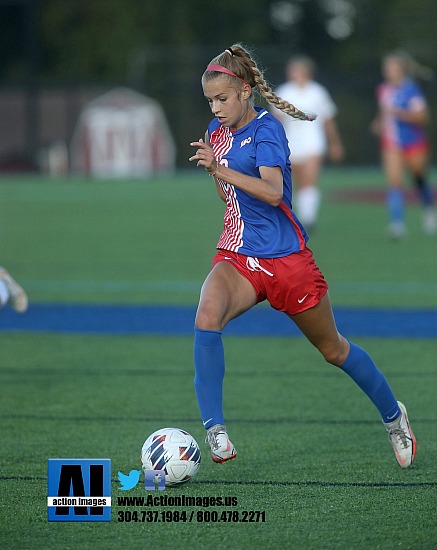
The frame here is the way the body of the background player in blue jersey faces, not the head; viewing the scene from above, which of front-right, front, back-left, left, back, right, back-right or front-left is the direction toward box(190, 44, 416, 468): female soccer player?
front-left

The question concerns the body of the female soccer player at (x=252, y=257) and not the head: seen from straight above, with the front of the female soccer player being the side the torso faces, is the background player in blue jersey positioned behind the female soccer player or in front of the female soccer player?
behind

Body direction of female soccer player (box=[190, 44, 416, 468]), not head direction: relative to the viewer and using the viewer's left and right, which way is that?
facing the viewer and to the left of the viewer

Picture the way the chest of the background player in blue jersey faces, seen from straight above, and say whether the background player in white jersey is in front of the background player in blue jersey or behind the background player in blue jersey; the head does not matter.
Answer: in front

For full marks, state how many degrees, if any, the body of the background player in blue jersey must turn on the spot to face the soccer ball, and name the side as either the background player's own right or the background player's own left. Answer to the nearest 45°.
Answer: approximately 45° to the background player's own left

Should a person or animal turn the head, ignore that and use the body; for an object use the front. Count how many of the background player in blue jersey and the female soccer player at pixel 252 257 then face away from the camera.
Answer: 0

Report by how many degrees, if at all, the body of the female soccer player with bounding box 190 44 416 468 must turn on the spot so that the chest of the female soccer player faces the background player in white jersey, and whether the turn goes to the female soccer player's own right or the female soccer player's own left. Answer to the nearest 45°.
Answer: approximately 135° to the female soccer player's own right
